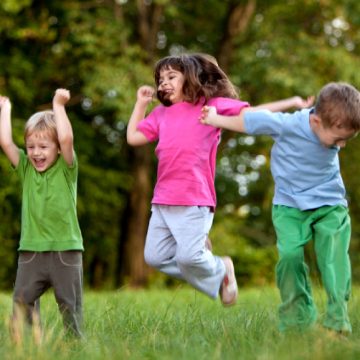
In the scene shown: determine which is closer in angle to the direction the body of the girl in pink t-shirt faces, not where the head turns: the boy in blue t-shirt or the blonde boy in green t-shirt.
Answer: the blonde boy in green t-shirt

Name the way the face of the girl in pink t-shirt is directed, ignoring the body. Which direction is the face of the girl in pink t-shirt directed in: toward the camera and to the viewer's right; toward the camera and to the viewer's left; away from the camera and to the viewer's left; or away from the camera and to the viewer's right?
toward the camera and to the viewer's left

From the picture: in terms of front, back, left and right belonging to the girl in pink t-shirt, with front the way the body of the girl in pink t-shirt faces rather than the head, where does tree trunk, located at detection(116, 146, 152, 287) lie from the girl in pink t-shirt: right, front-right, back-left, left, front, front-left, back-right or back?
back-right

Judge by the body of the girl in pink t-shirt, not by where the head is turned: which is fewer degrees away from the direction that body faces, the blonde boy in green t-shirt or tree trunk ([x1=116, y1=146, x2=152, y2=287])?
the blonde boy in green t-shirt

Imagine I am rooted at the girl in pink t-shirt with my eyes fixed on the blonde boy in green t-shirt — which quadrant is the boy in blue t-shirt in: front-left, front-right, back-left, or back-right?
back-left

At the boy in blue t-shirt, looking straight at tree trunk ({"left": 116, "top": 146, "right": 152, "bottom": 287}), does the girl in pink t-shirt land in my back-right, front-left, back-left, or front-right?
front-left

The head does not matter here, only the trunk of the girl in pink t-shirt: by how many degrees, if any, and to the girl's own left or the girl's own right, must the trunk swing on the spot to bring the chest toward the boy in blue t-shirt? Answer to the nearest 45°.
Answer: approximately 90° to the girl's own left

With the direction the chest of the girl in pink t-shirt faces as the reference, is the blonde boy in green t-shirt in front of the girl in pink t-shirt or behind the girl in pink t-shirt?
in front

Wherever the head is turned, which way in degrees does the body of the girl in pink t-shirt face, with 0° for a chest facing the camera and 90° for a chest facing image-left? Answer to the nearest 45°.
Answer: approximately 45°
